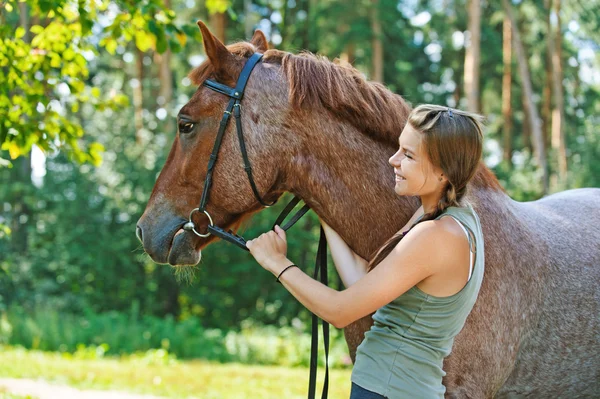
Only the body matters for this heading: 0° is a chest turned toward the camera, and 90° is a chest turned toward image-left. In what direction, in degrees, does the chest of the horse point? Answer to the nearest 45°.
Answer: approximately 90°

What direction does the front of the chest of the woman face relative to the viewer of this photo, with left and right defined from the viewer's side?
facing to the left of the viewer

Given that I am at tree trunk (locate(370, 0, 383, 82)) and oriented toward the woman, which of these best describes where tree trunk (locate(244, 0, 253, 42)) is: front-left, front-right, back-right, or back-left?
back-right

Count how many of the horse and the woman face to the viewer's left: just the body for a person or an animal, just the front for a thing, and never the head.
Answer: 2
